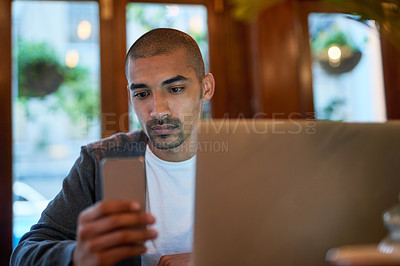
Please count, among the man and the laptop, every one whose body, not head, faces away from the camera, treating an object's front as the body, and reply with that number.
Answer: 1

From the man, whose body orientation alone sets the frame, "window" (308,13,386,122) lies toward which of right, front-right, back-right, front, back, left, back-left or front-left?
back-left

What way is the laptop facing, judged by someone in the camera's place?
facing away from the viewer

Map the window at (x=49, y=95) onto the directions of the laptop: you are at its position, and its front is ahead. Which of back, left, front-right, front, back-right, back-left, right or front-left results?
front-left

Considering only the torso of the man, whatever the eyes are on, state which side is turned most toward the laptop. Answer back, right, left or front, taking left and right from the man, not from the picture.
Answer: front

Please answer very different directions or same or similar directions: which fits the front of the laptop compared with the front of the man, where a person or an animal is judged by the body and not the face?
very different directions

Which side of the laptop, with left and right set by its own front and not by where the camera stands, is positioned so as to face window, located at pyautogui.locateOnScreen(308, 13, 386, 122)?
front

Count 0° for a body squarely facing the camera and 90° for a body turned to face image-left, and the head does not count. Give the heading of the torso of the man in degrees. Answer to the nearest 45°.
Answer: approximately 0°

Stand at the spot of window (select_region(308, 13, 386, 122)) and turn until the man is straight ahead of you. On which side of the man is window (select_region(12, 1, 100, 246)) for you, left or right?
right

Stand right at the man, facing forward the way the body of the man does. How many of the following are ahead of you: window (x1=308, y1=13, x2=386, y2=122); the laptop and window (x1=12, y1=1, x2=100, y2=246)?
1

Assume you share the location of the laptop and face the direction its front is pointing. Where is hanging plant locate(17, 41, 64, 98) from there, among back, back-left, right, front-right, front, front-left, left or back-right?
front-left
